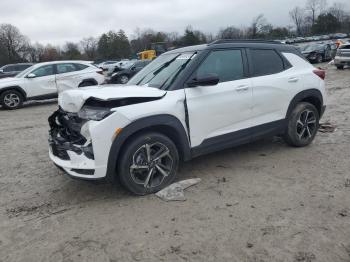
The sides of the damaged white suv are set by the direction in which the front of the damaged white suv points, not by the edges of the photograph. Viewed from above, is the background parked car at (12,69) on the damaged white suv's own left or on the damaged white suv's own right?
on the damaged white suv's own right

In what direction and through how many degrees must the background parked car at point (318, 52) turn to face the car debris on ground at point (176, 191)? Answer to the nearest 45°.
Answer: approximately 45° to its left

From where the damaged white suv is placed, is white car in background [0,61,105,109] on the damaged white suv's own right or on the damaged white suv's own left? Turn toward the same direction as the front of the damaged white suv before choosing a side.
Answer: on the damaged white suv's own right

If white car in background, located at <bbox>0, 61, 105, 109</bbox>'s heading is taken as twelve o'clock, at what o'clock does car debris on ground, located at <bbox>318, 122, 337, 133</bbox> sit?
The car debris on ground is roughly at 8 o'clock from the white car in background.

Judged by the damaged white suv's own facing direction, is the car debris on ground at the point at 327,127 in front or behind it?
behind

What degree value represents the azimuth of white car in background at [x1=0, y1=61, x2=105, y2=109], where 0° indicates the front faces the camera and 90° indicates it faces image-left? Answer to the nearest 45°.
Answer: approximately 90°

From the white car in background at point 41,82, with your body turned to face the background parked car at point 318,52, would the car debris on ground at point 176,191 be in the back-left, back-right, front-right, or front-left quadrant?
back-right

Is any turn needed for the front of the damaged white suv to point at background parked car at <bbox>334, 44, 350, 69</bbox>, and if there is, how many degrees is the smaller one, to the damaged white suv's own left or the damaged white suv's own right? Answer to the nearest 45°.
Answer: approximately 180°

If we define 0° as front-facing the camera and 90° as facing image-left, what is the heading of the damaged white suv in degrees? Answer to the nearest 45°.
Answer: approximately 45°
